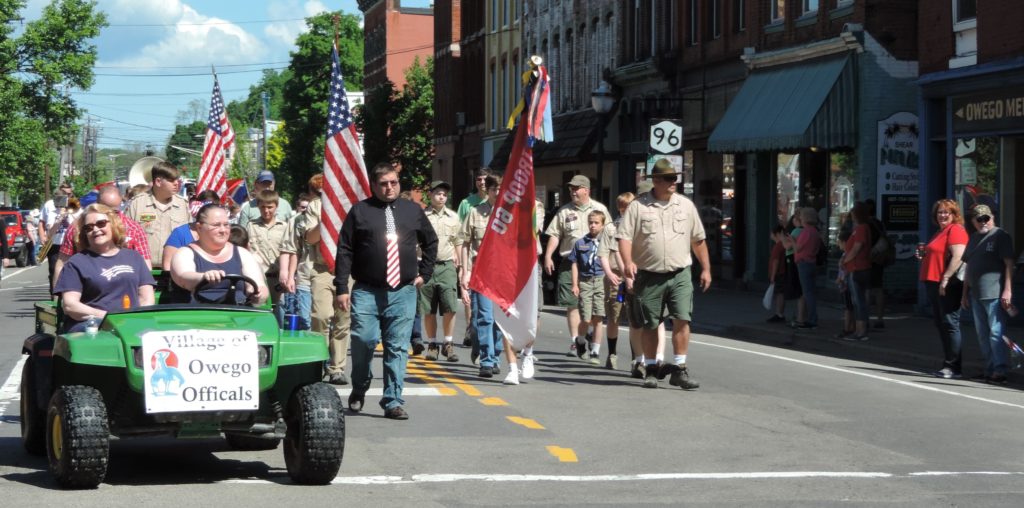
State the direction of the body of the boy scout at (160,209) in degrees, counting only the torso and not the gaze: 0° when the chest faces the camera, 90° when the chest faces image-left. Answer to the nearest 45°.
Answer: approximately 0°

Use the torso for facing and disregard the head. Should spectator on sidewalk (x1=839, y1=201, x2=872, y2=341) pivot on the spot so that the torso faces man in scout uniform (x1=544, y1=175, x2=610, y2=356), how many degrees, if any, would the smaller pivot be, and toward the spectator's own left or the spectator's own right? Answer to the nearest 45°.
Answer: approximately 45° to the spectator's own left

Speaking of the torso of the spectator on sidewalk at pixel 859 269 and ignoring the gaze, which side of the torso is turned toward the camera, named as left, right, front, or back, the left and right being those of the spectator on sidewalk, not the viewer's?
left

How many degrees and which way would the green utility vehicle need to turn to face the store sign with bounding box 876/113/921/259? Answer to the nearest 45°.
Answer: approximately 135° to its left

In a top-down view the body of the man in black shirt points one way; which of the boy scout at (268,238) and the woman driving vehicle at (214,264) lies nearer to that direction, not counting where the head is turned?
the woman driving vehicle

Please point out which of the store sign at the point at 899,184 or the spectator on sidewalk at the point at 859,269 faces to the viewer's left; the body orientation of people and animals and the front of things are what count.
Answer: the spectator on sidewalk

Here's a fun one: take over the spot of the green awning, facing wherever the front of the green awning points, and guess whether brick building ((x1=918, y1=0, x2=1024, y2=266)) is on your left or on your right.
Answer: on your left

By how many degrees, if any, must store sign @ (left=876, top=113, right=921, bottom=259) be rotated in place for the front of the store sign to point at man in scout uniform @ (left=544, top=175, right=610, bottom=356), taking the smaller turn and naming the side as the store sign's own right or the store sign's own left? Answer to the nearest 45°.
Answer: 0° — it already faces them
